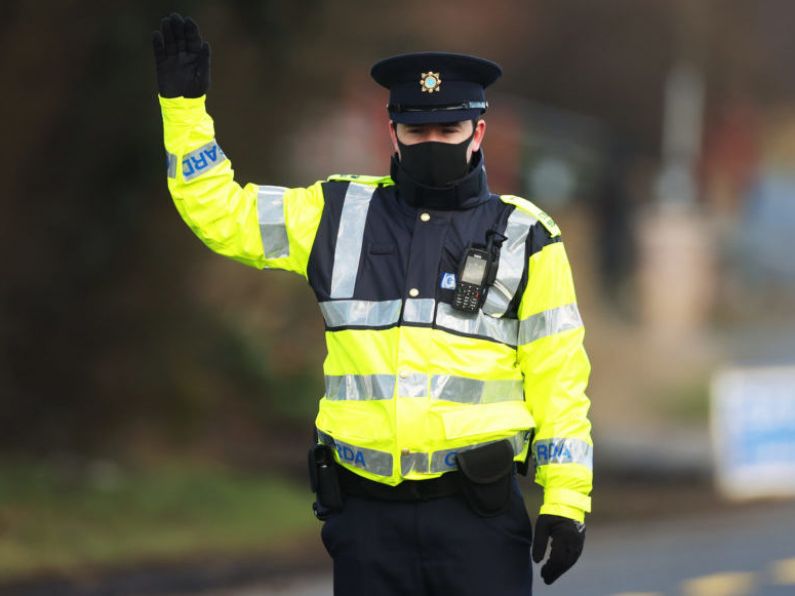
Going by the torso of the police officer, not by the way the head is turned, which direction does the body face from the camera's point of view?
toward the camera
